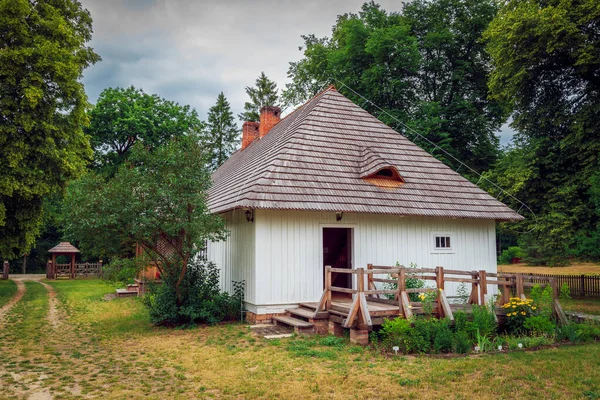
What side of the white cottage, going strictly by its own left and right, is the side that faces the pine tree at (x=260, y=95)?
back

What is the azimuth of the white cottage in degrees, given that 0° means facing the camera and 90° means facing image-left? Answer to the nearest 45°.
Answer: approximately 0°

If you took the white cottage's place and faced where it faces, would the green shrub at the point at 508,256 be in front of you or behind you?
behind

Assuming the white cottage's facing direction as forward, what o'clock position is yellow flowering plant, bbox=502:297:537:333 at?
The yellow flowering plant is roughly at 10 o'clock from the white cottage.

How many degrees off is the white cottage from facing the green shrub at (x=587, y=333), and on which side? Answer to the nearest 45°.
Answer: approximately 45° to its left

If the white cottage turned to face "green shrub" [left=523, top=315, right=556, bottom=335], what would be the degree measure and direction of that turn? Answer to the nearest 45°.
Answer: approximately 45° to its left

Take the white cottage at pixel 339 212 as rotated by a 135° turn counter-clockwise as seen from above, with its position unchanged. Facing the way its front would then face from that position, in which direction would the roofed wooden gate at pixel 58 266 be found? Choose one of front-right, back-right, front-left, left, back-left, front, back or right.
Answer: left

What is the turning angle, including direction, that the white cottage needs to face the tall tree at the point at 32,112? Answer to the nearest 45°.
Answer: approximately 90° to its right

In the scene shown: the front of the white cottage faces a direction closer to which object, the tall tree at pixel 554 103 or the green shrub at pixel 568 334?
the green shrub
